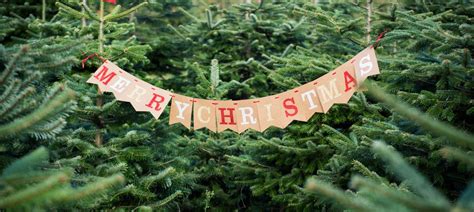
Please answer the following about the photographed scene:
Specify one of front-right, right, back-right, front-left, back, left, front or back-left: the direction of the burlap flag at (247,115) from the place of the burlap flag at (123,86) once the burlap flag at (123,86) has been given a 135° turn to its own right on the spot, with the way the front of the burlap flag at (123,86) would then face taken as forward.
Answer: back-right

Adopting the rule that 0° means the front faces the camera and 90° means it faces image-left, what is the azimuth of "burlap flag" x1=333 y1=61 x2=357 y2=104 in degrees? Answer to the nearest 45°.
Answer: approximately 0°

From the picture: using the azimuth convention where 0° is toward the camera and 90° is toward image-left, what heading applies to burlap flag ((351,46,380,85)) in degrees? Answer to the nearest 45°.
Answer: approximately 0°

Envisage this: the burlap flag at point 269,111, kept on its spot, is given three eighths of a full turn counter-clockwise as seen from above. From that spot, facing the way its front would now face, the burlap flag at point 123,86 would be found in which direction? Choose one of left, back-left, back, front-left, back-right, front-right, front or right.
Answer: back-left

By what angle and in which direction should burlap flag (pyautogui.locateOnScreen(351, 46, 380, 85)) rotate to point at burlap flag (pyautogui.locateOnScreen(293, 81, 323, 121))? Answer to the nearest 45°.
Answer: approximately 90° to its right

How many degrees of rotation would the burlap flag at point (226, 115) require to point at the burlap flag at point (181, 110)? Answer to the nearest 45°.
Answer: approximately 90° to its right
